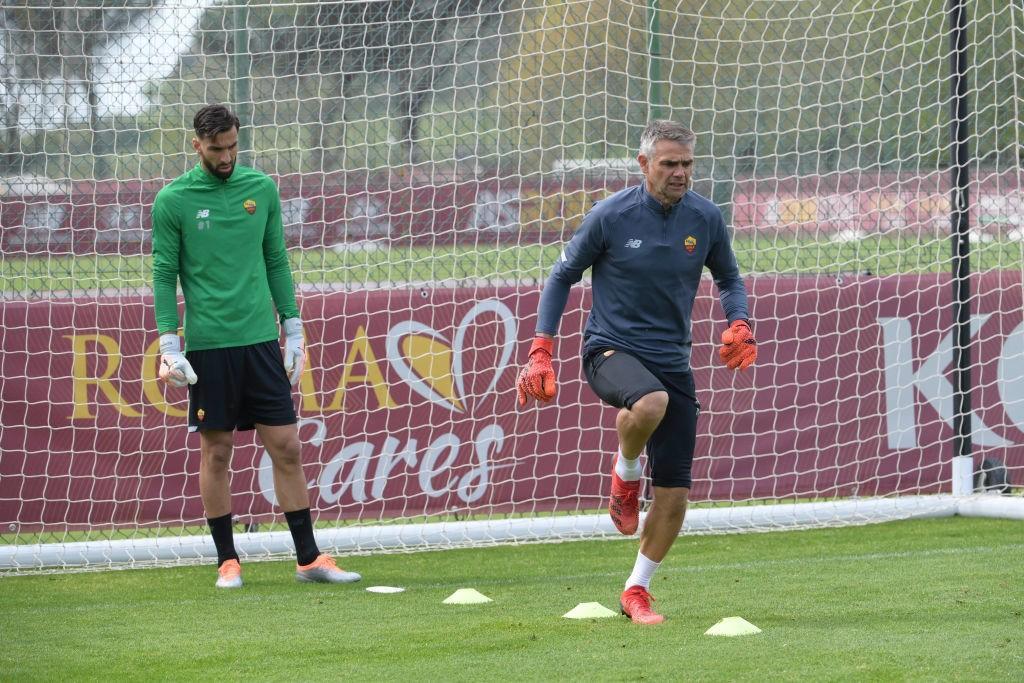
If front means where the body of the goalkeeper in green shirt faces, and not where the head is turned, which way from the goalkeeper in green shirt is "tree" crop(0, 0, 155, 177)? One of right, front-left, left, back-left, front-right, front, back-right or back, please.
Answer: back-right

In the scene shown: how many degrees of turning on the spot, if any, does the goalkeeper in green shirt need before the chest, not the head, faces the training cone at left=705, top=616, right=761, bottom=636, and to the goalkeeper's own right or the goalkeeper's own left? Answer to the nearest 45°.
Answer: approximately 45° to the goalkeeper's own left

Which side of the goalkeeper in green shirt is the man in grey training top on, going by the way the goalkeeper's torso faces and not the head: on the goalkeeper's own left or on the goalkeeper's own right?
on the goalkeeper's own left

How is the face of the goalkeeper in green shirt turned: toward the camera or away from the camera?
toward the camera

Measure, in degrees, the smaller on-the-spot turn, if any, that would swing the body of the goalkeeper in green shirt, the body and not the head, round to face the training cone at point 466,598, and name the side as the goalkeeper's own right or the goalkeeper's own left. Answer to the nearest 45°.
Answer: approximately 45° to the goalkeeper's own left

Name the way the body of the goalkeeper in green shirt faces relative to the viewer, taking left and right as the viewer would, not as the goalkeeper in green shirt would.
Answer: facing the viewer

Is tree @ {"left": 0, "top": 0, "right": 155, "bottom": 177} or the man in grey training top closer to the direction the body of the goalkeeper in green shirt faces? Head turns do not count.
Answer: the man in grey training top

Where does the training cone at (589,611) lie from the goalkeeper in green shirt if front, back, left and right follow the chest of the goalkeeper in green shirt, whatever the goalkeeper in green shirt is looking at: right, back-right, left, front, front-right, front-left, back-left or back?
front-left
